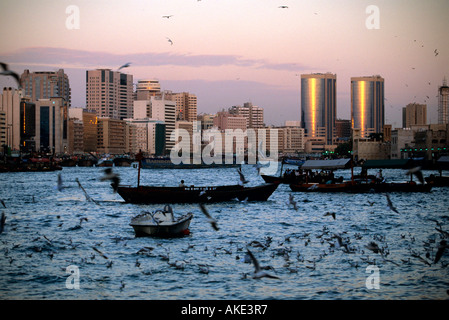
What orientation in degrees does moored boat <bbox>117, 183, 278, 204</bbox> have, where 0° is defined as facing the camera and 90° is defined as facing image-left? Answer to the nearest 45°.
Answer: approximately 270°

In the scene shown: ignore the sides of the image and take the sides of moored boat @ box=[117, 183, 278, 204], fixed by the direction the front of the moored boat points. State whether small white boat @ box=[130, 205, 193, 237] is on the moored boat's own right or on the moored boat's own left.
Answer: on the moored boat's own right
